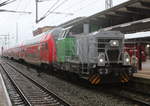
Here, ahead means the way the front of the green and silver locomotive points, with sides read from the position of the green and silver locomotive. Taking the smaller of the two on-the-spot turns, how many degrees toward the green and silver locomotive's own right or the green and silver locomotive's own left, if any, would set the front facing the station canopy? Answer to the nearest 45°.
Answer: approximately 90° to the green and silver locomotive's own left

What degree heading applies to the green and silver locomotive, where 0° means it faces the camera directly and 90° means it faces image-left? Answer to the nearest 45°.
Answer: approximately 315°
